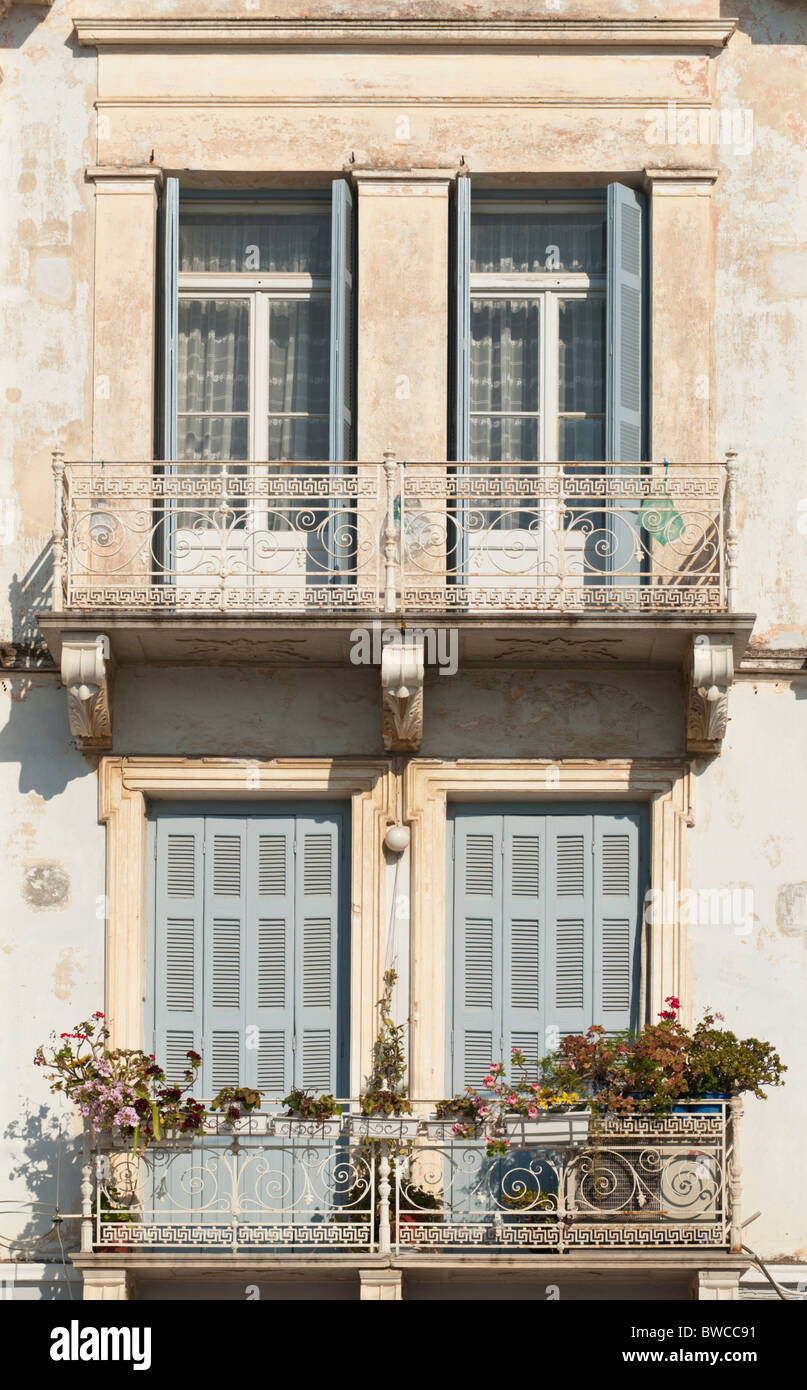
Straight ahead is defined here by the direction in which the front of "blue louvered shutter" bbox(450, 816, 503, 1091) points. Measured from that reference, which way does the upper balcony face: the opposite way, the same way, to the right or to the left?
the same way

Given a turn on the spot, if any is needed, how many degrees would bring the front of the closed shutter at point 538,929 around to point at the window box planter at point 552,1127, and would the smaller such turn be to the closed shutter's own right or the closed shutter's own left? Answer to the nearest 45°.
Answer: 0° — it already faces it

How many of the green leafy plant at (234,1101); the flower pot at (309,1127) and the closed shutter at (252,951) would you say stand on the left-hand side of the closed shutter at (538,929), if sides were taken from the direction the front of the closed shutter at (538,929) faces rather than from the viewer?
0

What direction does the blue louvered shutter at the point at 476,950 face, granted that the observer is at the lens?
facing the viewer

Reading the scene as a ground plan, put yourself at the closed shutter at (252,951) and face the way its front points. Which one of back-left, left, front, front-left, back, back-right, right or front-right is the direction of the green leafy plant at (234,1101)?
front

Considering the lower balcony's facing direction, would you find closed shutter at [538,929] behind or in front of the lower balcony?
behind

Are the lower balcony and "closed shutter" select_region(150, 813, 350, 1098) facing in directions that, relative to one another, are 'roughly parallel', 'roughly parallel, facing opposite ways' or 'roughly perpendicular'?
roughly parallel

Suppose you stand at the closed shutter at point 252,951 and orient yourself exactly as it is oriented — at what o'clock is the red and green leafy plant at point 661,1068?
The red and green leafy plant is roughly at 10 o'clock from the closed shutter.

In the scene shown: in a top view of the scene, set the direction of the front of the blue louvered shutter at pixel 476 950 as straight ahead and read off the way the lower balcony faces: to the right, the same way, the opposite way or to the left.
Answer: the same way

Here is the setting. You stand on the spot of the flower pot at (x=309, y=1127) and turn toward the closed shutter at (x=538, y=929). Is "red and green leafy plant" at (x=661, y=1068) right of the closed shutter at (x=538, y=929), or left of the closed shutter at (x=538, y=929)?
right

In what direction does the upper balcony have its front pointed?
toward the camera

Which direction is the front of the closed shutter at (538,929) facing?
toward the camera

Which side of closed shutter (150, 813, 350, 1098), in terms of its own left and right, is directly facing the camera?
front

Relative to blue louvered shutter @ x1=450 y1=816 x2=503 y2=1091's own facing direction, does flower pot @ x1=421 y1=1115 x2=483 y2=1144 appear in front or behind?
in front
